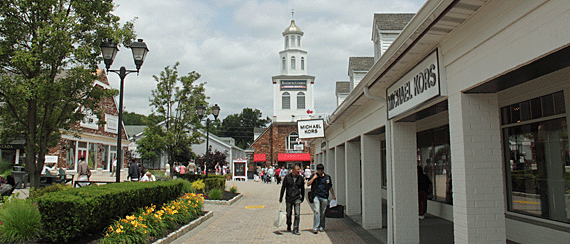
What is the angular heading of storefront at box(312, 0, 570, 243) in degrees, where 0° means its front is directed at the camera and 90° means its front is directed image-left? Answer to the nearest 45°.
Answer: approximately 45°

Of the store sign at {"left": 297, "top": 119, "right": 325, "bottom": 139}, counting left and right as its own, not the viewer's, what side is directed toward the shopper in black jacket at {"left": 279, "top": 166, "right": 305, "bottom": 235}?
front

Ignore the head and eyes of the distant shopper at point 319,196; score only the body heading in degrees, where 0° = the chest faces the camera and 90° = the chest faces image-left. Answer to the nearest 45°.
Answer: approximately 0°

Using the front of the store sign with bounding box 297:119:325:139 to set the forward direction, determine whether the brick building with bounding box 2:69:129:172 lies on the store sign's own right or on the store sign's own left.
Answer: on the store sign's own right

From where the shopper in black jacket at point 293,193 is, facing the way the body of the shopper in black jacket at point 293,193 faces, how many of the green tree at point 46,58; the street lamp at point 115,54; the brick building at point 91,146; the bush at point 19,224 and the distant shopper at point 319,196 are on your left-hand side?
1

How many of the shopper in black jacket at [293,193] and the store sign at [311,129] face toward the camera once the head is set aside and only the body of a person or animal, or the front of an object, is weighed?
2

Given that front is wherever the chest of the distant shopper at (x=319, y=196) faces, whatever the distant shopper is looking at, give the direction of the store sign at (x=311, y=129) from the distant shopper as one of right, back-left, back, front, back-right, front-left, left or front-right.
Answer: back

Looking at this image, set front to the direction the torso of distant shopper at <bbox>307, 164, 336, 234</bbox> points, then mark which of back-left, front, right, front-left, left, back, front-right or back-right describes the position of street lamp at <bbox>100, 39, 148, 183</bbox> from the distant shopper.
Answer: right

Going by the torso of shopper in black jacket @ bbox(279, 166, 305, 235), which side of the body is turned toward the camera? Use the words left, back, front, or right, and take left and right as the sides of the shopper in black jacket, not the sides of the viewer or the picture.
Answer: front

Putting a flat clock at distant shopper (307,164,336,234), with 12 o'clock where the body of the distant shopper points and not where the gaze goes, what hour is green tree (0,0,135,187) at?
The green tree is roughly at 3 o'clock from the distant shopper.

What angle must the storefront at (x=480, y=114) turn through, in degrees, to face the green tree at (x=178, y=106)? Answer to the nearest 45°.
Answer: approximately 90° to its right

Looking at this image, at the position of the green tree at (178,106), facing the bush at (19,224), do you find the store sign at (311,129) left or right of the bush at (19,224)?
left

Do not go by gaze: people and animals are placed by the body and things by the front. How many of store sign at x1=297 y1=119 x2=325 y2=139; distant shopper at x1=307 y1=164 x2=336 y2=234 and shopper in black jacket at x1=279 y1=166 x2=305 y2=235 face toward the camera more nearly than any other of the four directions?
3

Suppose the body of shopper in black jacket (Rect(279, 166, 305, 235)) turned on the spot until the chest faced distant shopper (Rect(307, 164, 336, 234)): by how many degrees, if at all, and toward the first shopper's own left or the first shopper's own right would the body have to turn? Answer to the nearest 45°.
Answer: approximately 90° to the first shopper's own left

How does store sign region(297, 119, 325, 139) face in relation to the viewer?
toward the camera

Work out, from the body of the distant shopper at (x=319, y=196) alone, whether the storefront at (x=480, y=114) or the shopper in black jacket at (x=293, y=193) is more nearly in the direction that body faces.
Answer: the storefront

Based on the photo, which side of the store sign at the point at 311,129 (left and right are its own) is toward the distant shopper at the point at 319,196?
front
